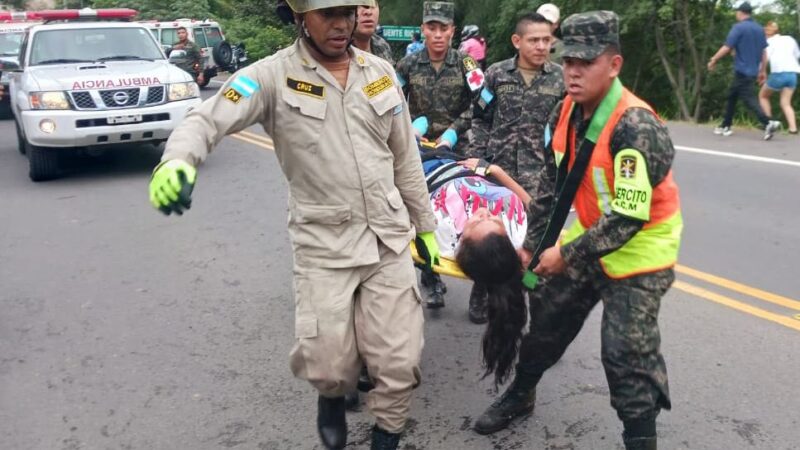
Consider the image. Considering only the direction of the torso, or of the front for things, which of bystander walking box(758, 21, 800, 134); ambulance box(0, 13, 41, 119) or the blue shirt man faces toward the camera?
the ambulance

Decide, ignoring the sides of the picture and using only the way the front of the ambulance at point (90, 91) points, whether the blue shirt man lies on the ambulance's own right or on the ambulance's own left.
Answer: on the ambulance's own left

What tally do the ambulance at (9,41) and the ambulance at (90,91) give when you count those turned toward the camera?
2

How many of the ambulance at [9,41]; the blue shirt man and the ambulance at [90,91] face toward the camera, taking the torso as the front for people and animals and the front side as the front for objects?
2

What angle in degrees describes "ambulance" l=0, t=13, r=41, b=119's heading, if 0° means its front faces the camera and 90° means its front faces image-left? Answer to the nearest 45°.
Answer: approximately 0°

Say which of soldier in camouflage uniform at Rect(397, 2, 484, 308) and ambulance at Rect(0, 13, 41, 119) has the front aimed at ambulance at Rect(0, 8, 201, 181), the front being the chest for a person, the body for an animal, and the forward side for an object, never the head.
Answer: ambulance at Rect(0, 13, 41, 119)

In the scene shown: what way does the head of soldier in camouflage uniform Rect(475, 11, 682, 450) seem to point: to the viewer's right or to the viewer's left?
to the viewer's left

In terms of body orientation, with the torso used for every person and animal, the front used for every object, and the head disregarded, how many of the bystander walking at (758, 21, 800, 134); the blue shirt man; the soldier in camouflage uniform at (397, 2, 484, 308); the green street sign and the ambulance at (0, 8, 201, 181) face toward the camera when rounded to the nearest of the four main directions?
3
